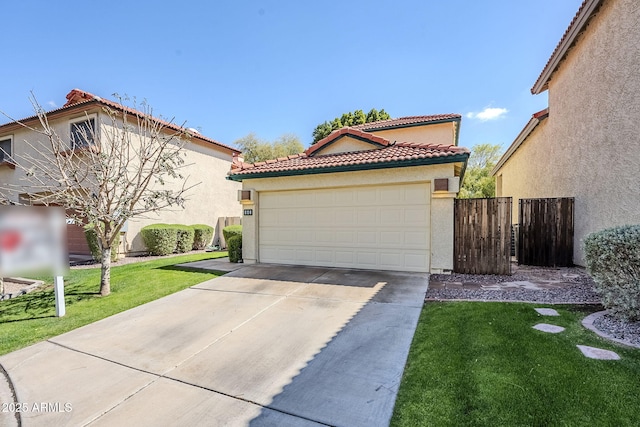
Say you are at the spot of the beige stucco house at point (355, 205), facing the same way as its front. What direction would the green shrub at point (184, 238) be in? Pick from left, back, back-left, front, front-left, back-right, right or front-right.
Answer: back-right

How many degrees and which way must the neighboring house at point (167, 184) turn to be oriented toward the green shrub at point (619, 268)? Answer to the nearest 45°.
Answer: approximately 45° to its left

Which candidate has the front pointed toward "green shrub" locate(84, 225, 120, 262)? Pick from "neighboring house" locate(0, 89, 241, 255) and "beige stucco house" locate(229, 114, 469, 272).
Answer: the neighboring house

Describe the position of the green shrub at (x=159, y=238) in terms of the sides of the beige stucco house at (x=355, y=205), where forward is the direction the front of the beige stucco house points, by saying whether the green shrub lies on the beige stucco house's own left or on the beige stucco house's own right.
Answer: on the beige stucco house's own right

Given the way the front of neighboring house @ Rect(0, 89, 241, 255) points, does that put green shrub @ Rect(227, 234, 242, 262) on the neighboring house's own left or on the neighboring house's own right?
on the neighboring house's own left

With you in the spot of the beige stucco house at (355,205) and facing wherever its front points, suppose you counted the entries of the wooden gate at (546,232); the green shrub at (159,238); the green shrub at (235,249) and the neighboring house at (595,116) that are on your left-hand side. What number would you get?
2

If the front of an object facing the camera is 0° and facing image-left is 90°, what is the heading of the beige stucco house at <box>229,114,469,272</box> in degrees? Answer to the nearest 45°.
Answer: approximately 0°

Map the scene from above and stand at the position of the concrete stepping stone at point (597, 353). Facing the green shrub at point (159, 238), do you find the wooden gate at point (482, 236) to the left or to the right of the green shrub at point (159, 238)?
right

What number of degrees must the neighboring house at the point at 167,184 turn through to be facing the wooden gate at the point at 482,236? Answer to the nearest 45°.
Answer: approximately 45° to its left
